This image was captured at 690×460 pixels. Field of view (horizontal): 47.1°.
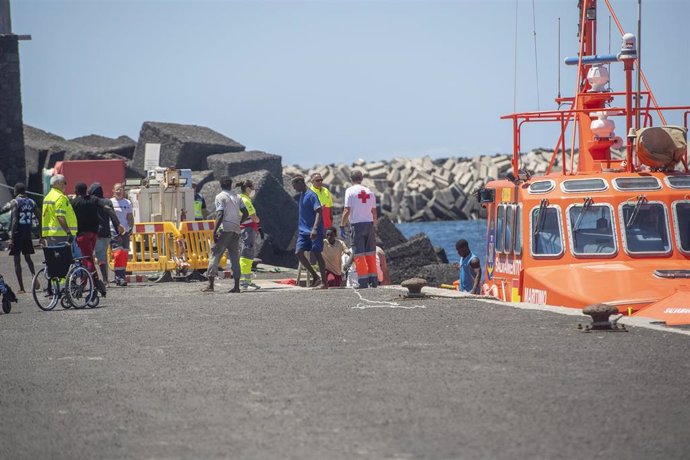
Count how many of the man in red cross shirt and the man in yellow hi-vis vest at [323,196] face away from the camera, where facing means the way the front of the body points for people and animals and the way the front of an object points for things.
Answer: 1

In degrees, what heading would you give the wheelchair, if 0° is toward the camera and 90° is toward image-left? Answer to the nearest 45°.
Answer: approximately 225°

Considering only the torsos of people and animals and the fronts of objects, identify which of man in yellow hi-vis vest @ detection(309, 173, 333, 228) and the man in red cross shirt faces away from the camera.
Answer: the man in red cross shirt

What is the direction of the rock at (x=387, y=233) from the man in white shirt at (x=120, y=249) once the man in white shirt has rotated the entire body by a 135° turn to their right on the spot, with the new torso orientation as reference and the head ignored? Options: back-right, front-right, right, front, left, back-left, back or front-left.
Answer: right

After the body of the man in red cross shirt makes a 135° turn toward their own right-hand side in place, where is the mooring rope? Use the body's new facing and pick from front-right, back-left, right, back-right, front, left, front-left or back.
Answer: front-right

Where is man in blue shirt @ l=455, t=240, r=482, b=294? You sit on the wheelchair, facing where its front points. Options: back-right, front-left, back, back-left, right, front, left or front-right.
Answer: front-right

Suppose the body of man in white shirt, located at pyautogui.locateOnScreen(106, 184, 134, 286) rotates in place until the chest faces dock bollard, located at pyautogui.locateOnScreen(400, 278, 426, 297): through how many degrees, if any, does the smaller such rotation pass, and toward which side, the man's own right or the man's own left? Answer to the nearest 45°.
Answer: approximately 45° to the man's own left

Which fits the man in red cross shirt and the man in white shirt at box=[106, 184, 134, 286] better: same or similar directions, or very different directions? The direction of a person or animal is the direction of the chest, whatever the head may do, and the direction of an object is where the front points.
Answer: very different directions

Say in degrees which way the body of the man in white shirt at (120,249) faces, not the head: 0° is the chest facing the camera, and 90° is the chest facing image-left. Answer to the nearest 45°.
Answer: approximately 0°

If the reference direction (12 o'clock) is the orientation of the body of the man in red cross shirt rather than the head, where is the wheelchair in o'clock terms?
The wheelchair is roughly at 8 o'clock from the man in red cross shirt.

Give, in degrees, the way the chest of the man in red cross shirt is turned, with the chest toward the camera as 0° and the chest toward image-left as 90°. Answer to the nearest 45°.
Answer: approximately 180°
